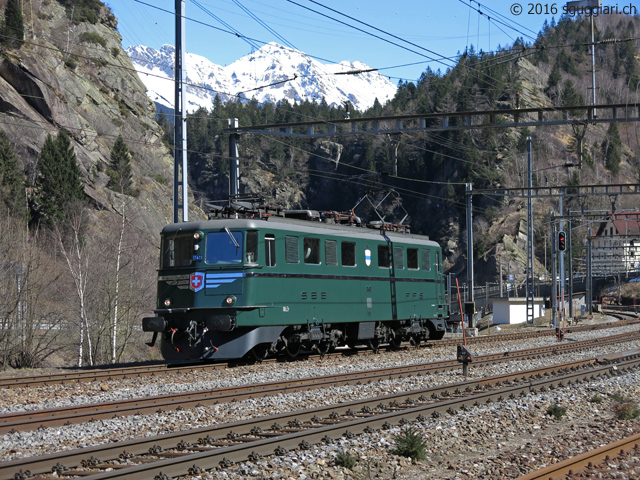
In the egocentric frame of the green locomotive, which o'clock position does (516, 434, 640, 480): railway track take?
The railway track is roughly at 10 o'clock from the green locomotive.

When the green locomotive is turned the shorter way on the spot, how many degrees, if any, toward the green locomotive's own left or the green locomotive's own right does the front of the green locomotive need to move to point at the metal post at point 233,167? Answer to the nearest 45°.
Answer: approximately 135° to the green locomotive's own right

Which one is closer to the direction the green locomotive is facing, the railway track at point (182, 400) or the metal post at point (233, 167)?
the railway track
